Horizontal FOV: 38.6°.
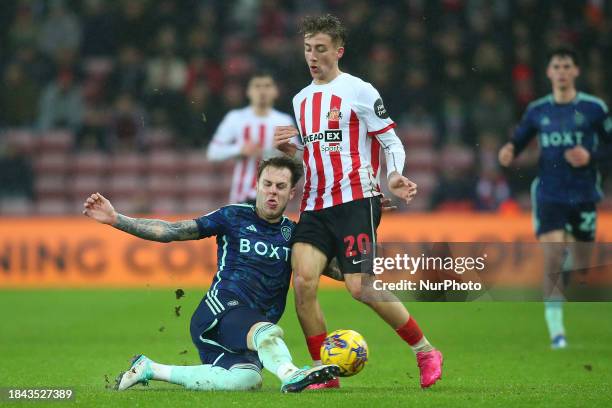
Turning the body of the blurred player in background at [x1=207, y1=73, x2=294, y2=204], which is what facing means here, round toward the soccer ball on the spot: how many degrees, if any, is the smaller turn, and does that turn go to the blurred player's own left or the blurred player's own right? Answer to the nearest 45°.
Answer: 0° — they already face it

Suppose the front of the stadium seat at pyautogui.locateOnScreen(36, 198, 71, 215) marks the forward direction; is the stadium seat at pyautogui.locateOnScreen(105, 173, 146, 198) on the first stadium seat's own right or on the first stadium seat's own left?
on the first stadium seat's own left

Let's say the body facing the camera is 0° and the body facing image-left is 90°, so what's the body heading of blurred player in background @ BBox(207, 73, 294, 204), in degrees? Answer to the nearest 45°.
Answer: approximately 0°

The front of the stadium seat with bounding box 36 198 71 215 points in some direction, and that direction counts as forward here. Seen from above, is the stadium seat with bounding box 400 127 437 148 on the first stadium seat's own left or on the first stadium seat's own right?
on the first stadium seat's own left

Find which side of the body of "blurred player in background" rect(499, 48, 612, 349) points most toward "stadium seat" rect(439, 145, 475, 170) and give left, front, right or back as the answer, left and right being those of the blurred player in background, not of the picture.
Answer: back

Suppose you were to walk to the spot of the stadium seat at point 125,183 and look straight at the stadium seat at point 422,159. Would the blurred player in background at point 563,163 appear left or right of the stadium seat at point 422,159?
right

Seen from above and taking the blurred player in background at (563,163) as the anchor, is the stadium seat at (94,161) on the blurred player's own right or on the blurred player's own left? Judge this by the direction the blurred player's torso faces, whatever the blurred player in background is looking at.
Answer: on the blurred player's own right

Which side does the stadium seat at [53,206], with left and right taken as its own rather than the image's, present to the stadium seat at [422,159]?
left

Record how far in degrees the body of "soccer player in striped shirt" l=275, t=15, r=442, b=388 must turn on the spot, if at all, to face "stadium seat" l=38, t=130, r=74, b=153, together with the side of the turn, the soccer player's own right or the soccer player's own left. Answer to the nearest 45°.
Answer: approximately 90° to the soccer player's own right
